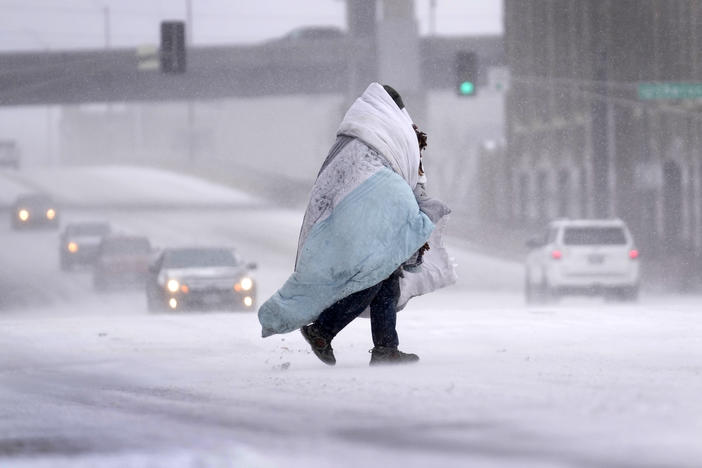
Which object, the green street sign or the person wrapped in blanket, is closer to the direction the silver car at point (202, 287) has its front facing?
the person wrapped in blanket

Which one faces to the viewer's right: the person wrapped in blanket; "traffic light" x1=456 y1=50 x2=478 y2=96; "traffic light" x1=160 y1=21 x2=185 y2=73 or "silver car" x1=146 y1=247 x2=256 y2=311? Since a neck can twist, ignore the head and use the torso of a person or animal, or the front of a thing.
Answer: the person wrapped in blanket

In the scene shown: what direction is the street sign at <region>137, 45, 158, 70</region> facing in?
away from the camera

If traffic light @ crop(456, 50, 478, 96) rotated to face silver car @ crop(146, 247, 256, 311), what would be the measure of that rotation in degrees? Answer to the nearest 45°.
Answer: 0° — it already faces it

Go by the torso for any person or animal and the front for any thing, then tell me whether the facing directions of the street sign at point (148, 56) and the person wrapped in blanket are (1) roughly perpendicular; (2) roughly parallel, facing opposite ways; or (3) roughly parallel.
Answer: roughly perpendicular

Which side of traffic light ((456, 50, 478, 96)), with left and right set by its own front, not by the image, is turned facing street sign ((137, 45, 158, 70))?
right

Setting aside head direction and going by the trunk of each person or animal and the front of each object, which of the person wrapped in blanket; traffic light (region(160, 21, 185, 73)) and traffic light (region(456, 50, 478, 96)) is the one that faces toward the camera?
traffic light (region(456, 50, 478, 96))

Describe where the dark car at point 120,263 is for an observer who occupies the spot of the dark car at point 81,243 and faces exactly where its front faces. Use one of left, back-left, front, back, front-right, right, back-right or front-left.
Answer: front

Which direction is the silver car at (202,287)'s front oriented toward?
toward the camera

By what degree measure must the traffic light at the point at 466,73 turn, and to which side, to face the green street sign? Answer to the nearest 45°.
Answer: approximately 45° to its left

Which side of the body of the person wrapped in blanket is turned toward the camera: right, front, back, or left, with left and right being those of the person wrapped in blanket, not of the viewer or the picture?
right

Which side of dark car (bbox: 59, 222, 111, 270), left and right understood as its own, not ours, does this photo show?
front

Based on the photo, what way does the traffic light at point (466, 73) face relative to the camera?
toward the camera

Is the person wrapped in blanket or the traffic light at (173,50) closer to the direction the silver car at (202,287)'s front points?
the person wrapped in blanket
